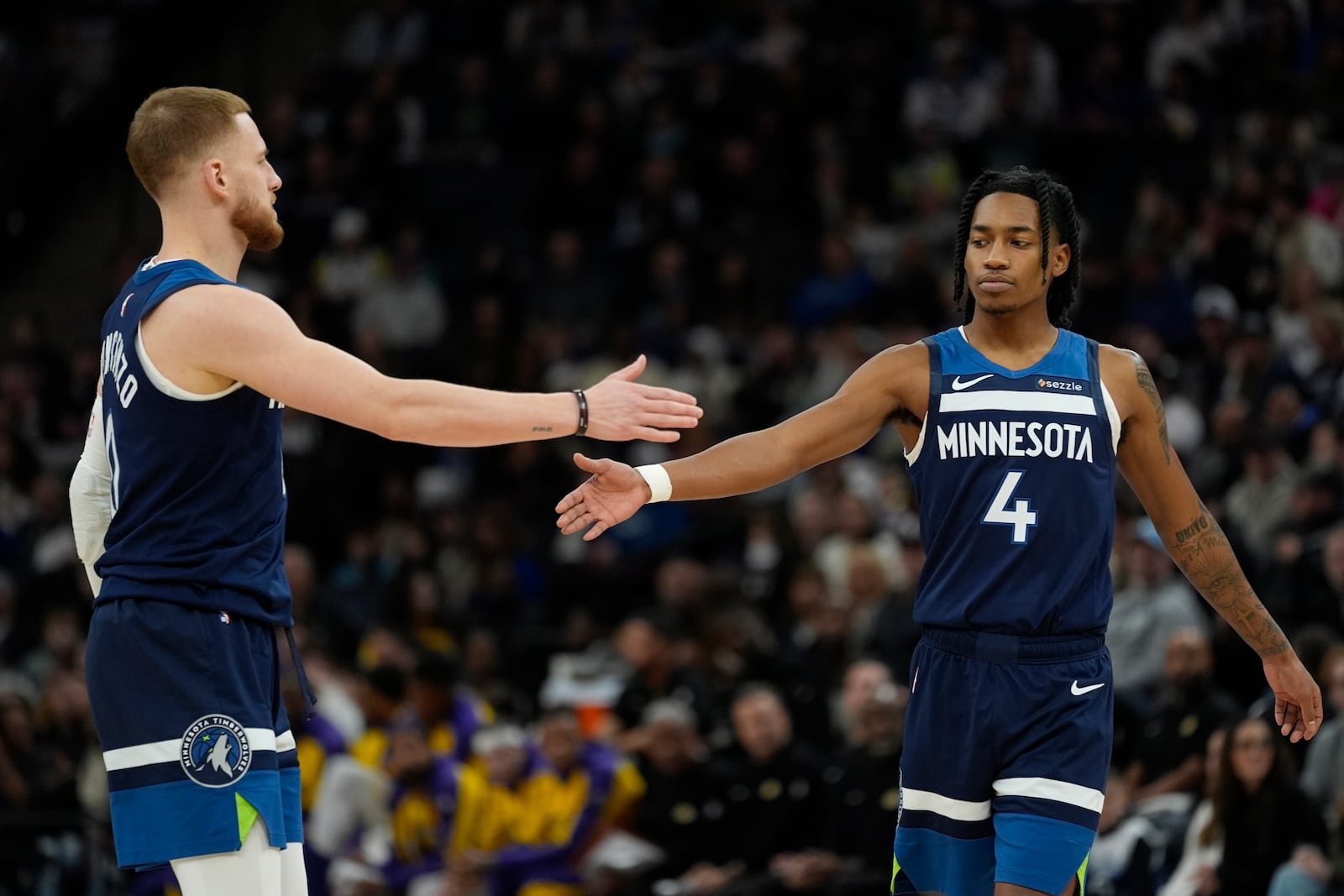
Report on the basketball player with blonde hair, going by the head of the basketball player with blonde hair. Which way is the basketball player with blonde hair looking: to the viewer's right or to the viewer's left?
to the viewer's right

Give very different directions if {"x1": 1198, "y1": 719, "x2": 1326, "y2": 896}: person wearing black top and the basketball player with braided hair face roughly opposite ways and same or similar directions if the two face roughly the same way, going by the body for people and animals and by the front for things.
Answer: same or similar directions

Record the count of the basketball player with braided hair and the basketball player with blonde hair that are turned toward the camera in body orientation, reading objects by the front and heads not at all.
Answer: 1

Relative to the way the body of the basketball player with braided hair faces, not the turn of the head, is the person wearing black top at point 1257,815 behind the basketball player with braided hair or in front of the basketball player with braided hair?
behind

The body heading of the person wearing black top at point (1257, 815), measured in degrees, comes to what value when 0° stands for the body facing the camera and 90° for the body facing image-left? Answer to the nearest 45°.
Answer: approximately 0°

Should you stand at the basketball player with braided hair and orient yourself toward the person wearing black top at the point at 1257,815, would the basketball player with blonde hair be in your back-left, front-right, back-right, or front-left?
back-left

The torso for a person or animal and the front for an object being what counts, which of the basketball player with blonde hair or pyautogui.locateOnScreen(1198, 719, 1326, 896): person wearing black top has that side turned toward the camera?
the person wearing black top

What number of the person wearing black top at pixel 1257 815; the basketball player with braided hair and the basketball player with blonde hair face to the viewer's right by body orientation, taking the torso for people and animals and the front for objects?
1

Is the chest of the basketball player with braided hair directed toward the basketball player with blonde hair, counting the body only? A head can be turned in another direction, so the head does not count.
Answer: no

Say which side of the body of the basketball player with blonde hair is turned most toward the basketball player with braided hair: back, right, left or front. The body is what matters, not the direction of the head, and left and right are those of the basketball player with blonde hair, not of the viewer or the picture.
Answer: front

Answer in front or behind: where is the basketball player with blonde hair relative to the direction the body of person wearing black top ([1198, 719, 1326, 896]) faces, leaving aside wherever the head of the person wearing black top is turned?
in front

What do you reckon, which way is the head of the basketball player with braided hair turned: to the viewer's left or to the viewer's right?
to the viewer's left

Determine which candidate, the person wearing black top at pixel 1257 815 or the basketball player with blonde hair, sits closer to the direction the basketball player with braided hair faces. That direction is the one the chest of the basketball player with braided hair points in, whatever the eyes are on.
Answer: the basketball player with blonde hair

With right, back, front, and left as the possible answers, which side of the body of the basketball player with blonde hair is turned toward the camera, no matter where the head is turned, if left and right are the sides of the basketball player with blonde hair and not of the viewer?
right

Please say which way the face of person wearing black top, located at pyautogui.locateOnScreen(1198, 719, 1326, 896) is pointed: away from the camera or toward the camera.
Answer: toward the camera

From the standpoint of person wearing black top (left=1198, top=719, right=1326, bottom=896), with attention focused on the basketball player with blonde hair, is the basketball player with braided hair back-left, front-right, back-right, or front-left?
front-left

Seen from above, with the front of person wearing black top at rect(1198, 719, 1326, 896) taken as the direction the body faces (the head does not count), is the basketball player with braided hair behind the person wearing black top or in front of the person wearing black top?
in front

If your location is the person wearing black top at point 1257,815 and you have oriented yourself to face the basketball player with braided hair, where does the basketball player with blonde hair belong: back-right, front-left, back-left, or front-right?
front-right
